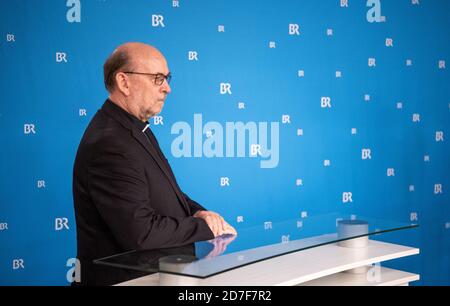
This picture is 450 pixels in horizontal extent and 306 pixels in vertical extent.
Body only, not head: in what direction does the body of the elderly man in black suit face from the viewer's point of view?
to the viewer's right

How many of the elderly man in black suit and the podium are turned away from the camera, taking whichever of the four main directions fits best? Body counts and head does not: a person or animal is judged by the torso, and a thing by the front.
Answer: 0

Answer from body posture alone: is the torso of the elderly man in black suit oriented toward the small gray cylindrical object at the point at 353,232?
yes

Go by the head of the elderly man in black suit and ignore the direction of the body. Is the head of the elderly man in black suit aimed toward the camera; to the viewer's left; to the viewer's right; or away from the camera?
to the viewer's right
